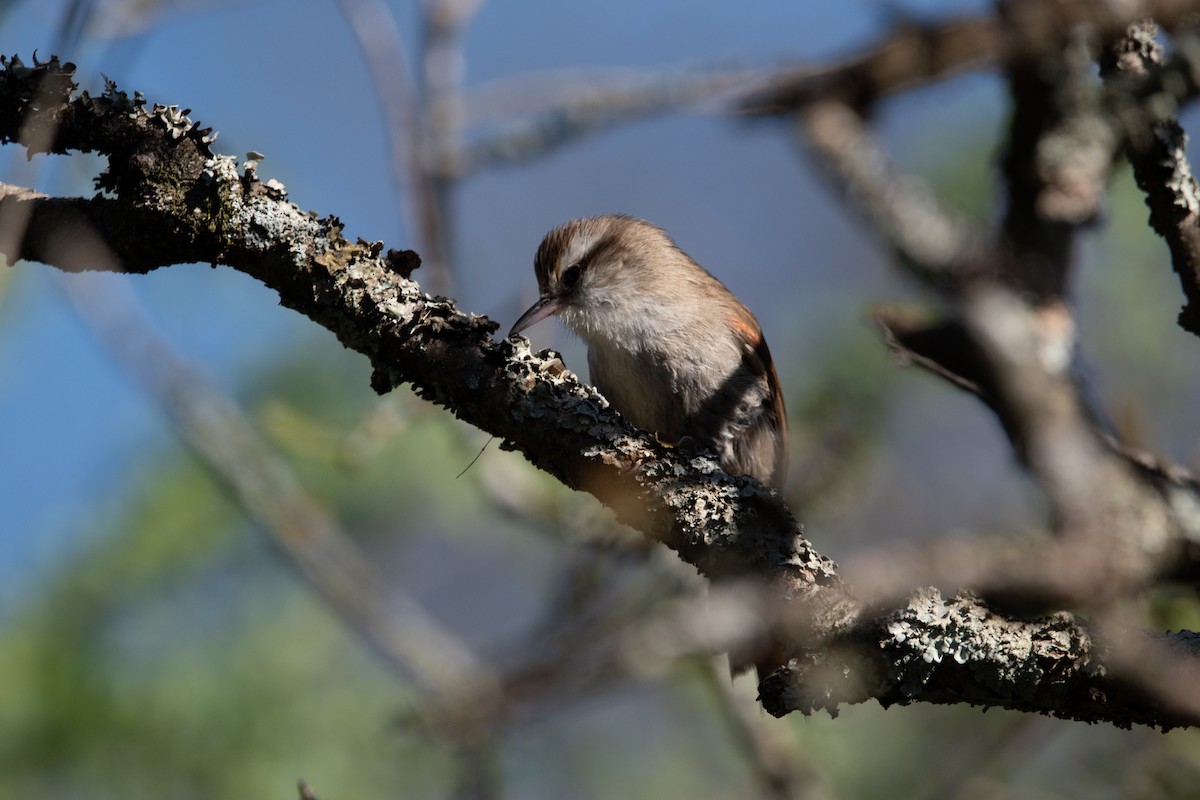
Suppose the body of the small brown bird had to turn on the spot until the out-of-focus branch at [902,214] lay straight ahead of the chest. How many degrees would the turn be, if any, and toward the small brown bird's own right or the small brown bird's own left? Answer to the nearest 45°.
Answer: approximately 135° to the small brown bird's own left

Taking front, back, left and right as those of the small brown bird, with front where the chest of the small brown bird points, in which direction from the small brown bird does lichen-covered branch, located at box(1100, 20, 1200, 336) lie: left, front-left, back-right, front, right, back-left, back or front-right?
left

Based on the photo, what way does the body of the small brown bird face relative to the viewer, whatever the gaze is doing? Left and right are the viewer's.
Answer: facing the viewer and to the left of the viewer

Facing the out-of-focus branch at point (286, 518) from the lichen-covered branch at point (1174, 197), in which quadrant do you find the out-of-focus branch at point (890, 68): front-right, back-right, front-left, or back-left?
front-right

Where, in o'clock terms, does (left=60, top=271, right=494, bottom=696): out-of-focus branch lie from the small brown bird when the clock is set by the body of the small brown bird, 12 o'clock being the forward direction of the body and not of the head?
The out-of-focus branch is roughly at 1 o'clock from the small brown bird.

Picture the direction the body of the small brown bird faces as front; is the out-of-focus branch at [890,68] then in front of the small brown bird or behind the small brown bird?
behind

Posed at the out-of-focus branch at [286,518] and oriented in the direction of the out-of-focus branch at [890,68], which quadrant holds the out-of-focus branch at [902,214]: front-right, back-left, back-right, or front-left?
front-right

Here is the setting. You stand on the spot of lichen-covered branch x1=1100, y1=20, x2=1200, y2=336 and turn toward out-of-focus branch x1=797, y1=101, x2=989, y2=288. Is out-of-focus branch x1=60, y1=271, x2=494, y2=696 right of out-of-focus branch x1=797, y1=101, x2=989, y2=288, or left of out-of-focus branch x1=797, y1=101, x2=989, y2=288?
left
